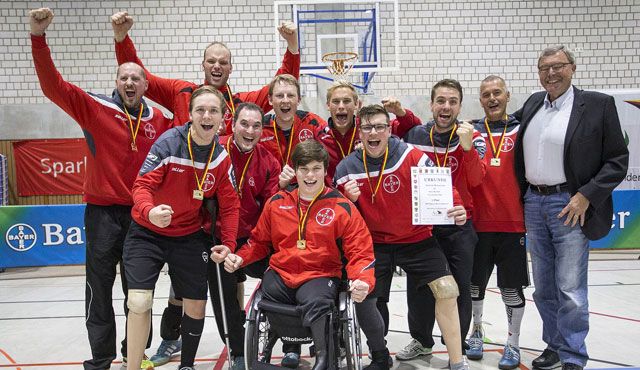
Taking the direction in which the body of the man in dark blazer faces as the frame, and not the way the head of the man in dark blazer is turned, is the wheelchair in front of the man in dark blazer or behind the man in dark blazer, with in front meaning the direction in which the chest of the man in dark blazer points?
in front

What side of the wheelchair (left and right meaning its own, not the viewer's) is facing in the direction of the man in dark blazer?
left

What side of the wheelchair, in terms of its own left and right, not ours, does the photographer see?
front

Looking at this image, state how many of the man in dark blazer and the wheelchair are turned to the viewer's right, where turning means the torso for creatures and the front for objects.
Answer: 0

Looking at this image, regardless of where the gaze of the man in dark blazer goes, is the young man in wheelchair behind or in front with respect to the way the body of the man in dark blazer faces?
in front

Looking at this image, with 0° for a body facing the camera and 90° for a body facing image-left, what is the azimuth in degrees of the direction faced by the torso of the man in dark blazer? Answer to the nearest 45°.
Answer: approximately 45°
